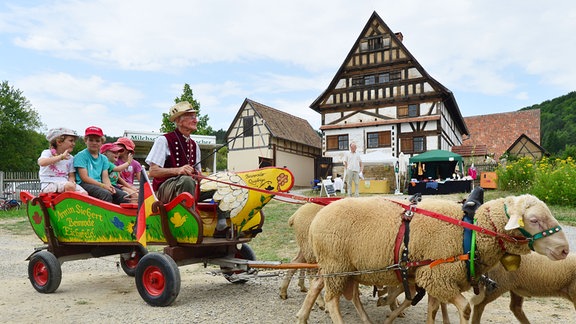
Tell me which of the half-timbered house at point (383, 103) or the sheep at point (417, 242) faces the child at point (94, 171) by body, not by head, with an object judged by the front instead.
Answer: the half-timbered house

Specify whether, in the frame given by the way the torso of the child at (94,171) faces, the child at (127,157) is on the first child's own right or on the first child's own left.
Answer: on the first child's own left

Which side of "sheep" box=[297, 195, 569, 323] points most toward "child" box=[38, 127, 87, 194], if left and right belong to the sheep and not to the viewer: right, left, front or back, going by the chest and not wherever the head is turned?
back

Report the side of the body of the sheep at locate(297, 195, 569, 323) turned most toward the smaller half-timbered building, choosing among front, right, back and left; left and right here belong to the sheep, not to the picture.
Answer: left

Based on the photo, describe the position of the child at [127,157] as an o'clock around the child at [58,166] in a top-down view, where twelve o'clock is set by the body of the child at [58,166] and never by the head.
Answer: the child at [127,157] is roughly at 9 o'clock from the child at [58,166].

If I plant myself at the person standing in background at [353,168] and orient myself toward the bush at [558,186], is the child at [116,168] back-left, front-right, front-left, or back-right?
back-right

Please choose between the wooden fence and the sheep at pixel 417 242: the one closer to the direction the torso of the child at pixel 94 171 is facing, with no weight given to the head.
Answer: the sheep

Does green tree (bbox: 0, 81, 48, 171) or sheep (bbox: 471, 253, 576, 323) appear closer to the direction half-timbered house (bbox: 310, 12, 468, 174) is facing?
the sheep

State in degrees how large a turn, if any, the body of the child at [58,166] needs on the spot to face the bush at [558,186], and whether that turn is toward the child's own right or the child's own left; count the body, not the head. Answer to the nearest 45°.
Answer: approximately 45° to the child's own left

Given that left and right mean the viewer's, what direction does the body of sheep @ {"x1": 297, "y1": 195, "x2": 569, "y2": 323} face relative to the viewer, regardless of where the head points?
facing to the right of the viewer
